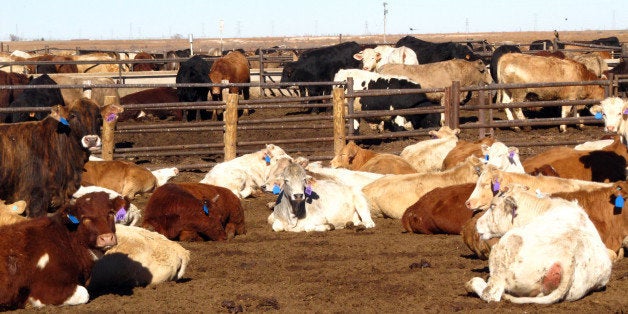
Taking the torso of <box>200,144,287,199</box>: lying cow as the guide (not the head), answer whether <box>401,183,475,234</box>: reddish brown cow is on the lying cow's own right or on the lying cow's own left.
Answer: on the lying cow's own right

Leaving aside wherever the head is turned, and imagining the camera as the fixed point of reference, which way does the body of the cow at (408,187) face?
to the viewer's right

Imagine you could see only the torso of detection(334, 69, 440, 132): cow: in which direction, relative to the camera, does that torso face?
to the viewer's left

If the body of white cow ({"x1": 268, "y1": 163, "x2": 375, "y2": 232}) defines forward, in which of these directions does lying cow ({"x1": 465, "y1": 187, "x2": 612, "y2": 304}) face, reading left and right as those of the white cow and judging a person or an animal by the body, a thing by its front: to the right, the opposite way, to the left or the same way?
to the right

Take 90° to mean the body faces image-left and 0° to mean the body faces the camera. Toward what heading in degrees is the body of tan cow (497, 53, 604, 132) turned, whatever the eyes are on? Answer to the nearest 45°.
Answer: approximately 270°

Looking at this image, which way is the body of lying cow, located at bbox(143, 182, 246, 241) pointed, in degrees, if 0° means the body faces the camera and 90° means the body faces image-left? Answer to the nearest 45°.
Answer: approximately 270°

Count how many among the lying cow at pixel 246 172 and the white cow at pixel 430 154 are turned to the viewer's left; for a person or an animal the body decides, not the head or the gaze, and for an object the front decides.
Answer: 0

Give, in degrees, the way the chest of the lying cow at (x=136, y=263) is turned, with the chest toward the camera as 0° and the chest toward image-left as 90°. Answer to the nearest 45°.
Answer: approximately 90°

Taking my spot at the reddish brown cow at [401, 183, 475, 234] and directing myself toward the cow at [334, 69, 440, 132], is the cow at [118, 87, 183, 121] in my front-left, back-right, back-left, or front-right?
front-left

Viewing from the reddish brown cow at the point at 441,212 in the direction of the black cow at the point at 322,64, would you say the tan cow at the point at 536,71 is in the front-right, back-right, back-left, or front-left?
front-right

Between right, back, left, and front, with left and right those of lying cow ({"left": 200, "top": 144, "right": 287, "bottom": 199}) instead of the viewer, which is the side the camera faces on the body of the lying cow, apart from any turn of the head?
right

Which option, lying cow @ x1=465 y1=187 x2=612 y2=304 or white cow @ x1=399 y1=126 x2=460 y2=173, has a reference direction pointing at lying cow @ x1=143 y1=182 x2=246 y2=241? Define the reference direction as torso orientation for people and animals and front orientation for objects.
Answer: lying cow @ x1=465 y1=187 x2=612 y2=304

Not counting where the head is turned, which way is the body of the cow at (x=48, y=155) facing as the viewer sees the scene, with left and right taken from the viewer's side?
facing the viewer and to the right of the viewer

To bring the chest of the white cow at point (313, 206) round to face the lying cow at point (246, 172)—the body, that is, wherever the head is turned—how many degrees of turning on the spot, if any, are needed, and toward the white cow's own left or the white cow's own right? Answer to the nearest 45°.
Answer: approximately 135° to the white cow's own right

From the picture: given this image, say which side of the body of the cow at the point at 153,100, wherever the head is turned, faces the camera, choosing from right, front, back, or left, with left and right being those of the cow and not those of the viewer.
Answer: right
